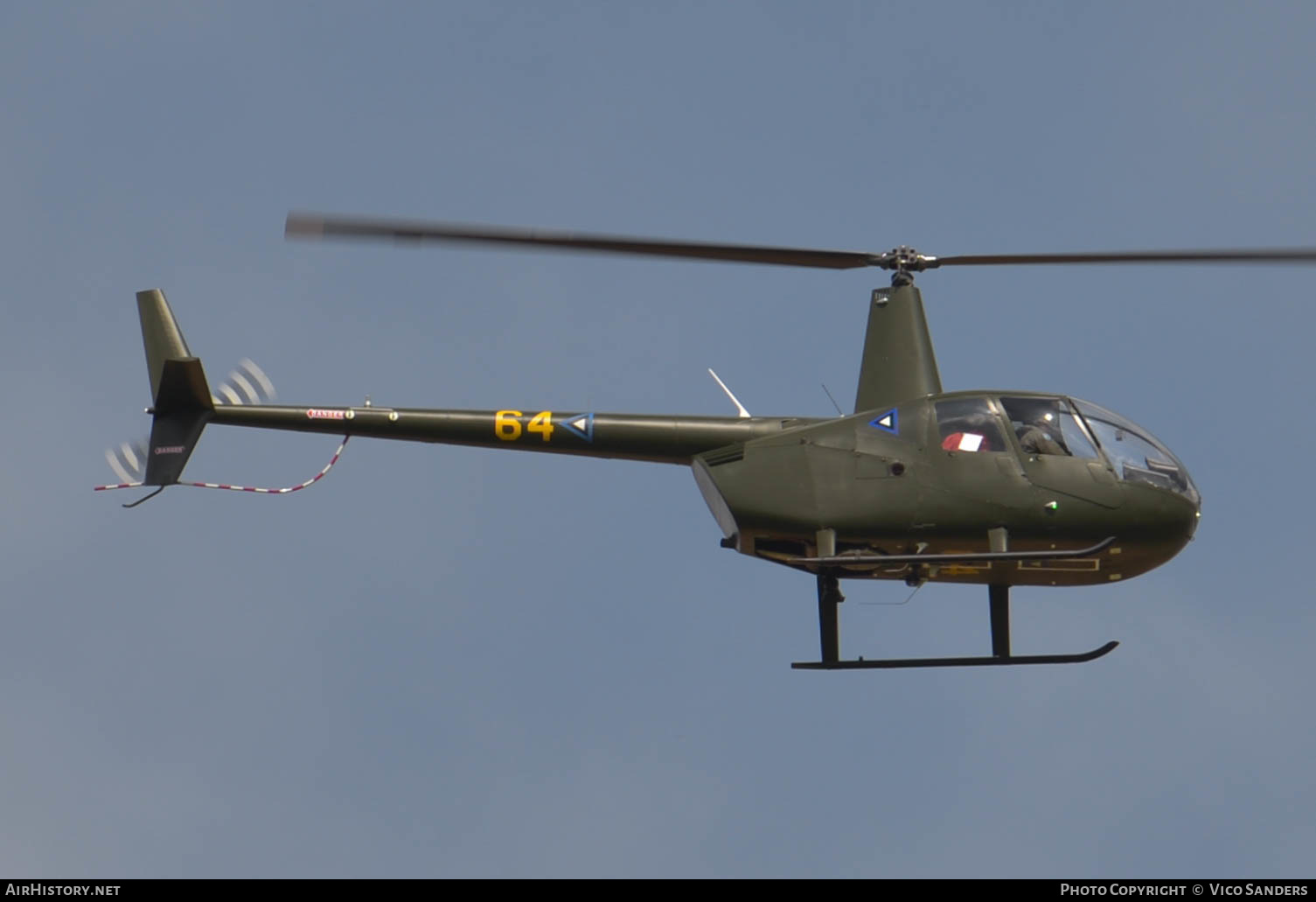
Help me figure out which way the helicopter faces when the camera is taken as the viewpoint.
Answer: facing to the right of the viewer
